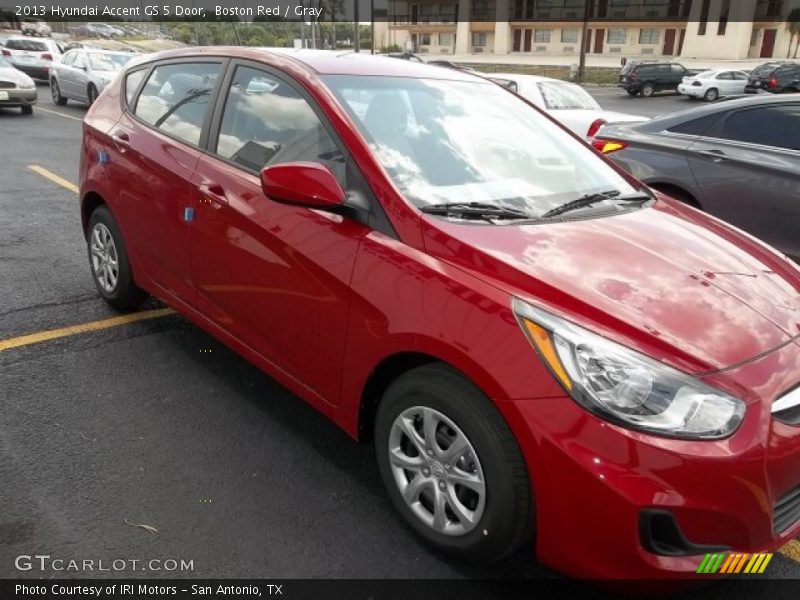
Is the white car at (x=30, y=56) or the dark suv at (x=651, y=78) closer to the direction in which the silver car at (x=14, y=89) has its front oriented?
the dark suv

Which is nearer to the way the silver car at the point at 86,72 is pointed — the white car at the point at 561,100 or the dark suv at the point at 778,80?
the white car

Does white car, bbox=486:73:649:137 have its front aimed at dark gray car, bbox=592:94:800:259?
no

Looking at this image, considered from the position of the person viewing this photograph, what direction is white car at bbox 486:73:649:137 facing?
facing away from the viewer and to the left of the viewer

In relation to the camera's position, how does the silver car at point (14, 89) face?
facing the viewer and to the right of the viewer

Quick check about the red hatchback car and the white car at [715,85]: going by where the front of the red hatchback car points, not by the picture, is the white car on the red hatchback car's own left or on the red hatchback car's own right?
on the red hatchback car's own left

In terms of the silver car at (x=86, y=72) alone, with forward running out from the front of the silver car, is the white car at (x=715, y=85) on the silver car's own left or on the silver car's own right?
on the silver car's own left

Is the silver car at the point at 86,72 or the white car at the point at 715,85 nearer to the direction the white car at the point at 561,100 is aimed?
the silver car

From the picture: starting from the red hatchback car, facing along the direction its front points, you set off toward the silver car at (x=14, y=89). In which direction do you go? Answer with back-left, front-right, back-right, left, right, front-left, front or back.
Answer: back

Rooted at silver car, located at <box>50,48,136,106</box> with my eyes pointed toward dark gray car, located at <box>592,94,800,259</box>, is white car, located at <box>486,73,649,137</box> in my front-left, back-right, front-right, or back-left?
front-left

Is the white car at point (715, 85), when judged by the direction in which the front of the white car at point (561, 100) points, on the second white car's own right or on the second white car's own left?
on the second white car's own right

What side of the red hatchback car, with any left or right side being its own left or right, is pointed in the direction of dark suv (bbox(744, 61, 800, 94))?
left

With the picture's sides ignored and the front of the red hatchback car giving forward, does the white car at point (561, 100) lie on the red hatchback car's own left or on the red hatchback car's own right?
on the red hatchback car's own left

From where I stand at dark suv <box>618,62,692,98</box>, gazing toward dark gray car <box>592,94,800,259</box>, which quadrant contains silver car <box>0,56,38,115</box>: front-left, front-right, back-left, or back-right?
front-right

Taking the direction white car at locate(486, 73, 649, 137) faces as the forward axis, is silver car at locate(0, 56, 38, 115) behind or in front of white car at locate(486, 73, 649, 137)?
in front
